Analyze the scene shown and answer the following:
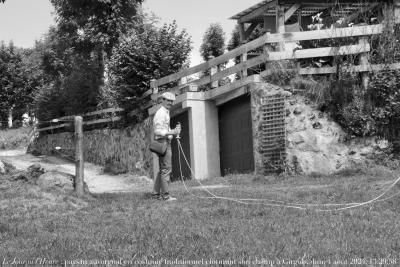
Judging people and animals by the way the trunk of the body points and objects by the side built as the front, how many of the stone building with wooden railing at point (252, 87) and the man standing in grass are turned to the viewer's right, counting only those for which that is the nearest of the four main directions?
1

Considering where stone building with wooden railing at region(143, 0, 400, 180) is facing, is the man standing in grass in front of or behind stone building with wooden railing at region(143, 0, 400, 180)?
in front

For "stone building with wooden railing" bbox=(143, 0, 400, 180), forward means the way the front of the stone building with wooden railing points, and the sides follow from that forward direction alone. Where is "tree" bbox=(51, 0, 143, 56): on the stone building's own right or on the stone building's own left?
on the stone building's own right

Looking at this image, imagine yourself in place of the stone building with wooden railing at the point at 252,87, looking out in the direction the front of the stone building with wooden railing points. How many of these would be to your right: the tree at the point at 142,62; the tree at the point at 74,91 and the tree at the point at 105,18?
3

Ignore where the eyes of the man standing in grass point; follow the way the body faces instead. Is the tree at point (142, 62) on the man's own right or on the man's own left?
on the man's own left

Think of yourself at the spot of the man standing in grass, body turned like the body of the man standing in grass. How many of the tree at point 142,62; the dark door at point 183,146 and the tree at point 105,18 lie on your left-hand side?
3

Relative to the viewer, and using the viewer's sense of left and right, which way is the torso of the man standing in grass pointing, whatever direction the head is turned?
facing to the right of the viewer

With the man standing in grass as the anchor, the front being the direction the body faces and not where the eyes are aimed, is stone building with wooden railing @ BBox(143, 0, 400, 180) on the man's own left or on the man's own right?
on the man's own left

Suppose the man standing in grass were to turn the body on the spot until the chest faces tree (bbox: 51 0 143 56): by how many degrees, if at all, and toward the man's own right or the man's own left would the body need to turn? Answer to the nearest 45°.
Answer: approximately 90° to the man's own left
